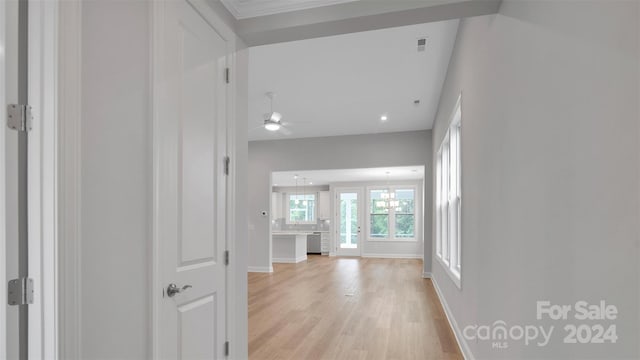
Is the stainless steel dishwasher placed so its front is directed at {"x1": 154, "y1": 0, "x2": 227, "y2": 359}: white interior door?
yes

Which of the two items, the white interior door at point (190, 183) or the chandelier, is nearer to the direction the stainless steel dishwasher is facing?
the white interior door

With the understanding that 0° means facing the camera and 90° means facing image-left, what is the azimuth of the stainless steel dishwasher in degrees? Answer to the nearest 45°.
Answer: approximately 0°
